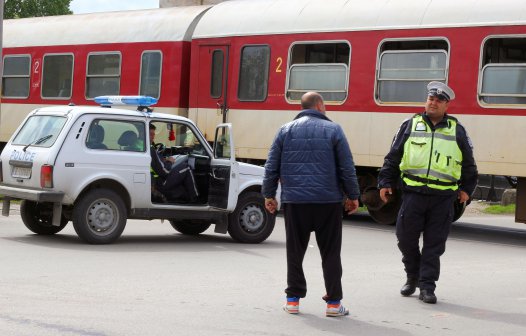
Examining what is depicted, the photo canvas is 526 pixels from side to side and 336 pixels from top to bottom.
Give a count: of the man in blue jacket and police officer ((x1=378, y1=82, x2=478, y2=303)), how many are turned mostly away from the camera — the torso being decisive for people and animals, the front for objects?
1

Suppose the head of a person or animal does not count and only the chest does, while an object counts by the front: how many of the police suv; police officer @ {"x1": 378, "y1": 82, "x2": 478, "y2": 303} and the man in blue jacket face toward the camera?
1

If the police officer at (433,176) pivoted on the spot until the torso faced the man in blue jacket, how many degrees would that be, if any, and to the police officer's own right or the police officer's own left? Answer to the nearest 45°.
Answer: approximately 45° to the police officer's own right

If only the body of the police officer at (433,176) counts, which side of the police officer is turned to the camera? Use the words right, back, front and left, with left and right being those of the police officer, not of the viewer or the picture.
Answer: front

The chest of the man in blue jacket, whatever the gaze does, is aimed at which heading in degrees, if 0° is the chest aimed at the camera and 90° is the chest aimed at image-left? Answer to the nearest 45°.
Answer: approximately 180°

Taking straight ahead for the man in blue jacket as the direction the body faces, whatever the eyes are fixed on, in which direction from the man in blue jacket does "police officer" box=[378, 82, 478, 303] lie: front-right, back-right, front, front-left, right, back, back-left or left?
front-right

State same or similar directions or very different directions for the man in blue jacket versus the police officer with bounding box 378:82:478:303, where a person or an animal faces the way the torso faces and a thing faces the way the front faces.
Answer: very different directions

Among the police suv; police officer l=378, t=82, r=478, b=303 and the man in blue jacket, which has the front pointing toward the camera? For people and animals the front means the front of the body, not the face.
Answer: the police officer
